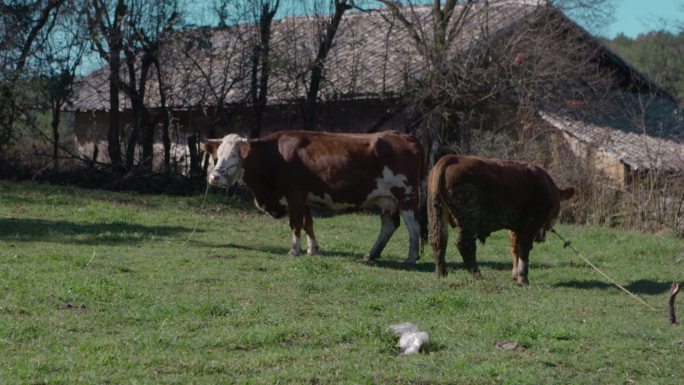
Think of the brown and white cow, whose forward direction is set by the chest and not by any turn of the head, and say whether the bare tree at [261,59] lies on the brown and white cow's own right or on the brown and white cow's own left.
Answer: on the brown and white cow's own right

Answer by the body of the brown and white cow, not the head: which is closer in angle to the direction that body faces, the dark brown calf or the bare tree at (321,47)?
the bare tree

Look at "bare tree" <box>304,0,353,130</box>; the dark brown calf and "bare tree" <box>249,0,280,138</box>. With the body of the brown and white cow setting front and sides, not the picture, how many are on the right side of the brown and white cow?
2

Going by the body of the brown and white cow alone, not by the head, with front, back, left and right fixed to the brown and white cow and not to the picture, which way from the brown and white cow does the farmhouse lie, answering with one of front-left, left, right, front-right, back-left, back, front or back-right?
right

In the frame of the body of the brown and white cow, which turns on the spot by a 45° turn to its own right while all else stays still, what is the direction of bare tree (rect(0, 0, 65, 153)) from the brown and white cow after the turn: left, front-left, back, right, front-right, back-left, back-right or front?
front

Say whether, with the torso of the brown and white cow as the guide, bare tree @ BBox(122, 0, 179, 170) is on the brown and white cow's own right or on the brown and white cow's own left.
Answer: on the brown and white cow's own right

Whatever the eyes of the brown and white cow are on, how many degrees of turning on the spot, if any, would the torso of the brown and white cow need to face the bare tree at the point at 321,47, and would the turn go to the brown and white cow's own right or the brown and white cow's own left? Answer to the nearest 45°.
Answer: approximately 90° to the brown and white cow's own right

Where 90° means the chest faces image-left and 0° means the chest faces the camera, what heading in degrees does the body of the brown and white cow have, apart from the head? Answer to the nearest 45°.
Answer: approximately 90°

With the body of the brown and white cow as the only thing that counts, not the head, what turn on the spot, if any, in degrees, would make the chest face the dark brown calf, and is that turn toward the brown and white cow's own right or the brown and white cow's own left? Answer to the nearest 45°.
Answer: approximately 135° to the brown and white cow's own left
